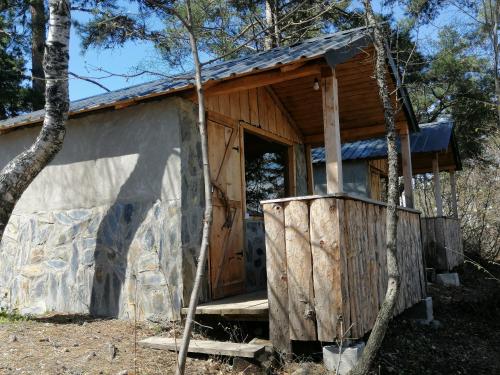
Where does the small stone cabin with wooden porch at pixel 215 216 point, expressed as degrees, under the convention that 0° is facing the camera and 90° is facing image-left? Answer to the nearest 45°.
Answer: approximately 315°

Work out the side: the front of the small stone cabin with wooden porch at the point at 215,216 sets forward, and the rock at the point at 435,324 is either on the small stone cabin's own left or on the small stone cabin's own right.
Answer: on the small stone cabin's own left

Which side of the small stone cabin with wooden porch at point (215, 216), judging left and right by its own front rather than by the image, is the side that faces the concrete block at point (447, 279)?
left
